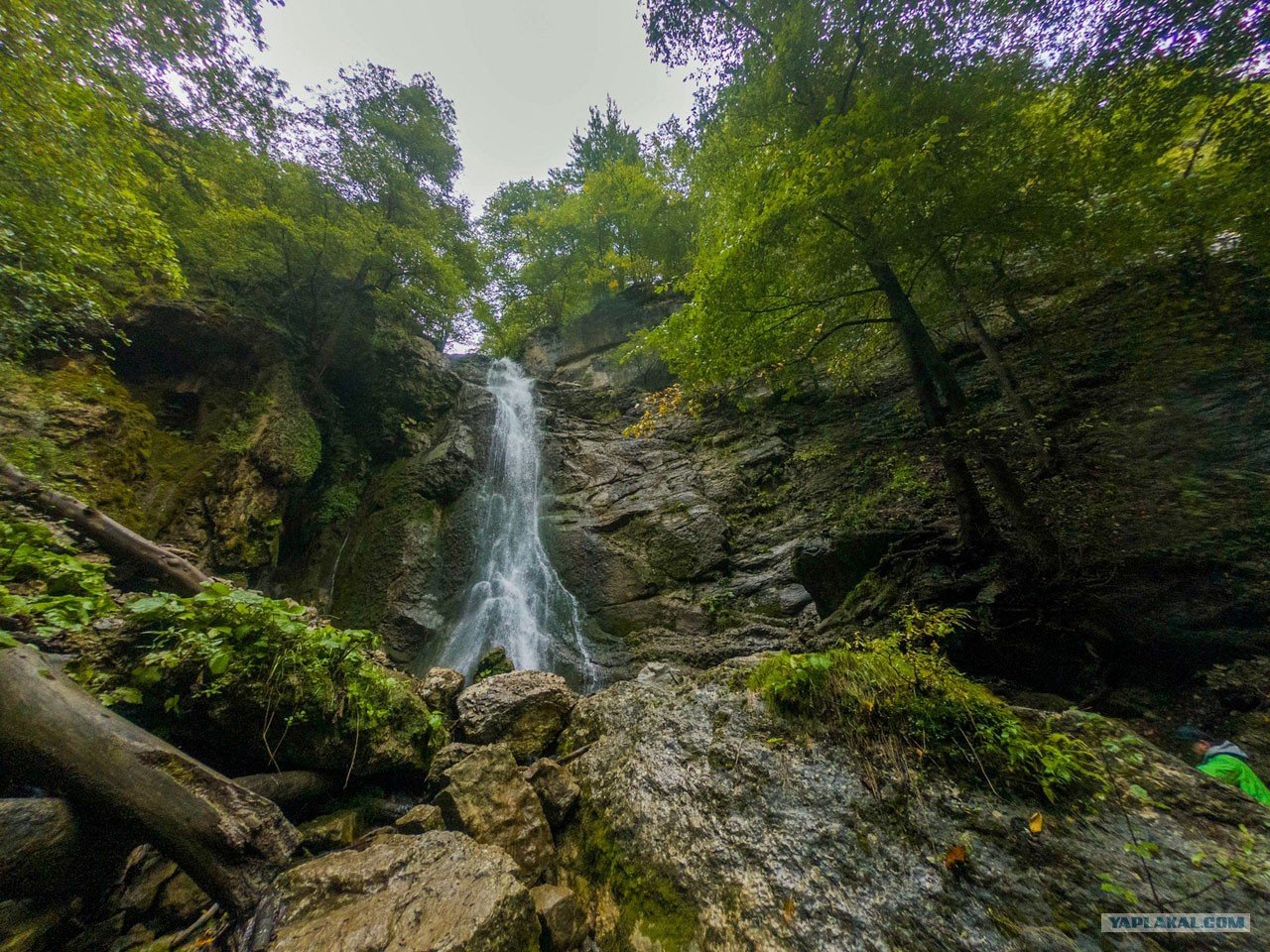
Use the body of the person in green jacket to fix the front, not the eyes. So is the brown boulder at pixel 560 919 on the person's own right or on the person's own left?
on the person's own left

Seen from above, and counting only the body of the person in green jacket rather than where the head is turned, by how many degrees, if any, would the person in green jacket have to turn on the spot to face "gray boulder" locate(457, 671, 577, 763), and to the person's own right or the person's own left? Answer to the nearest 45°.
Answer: approximately 45° to the person's own left

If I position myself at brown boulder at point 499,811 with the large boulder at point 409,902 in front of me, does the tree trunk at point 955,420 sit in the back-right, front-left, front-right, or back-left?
back-left

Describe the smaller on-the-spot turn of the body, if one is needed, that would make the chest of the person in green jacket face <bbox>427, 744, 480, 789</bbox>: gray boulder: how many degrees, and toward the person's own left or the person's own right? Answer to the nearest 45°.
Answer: approximately 45° to the person's own left

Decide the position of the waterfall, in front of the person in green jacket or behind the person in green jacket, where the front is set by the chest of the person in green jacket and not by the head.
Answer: in front

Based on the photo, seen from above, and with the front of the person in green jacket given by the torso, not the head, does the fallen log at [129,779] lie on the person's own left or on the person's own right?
on the person's own left

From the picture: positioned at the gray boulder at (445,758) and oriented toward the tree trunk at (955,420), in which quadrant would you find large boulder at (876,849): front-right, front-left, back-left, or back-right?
front-right

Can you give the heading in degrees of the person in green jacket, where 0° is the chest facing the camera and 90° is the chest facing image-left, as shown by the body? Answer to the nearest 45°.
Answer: approximately 90°

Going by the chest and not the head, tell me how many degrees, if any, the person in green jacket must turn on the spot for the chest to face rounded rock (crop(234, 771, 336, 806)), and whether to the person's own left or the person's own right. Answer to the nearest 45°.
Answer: approximately 45° to the person's own left

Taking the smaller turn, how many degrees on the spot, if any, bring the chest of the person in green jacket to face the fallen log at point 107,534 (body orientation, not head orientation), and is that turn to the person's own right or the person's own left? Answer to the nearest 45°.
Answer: approximately 45° to the person's own left
